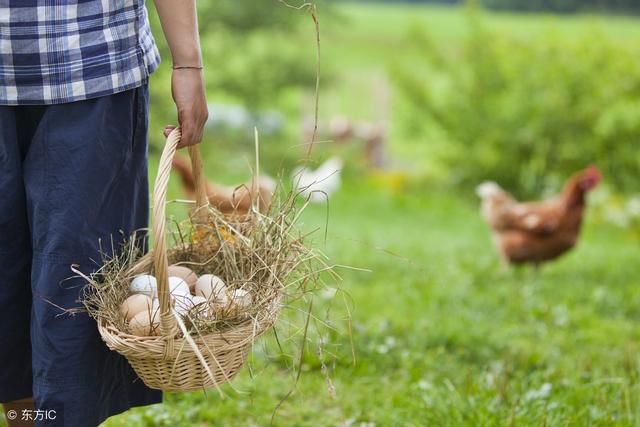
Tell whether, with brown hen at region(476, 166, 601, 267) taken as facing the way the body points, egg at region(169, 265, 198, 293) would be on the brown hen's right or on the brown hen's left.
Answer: on the brown hen's right

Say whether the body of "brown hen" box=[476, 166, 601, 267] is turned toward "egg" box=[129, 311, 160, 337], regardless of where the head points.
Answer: no

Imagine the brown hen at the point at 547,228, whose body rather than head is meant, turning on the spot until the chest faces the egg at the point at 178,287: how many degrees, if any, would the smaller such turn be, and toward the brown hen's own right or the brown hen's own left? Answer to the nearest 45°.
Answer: approximately 90° to the brown hen's own right

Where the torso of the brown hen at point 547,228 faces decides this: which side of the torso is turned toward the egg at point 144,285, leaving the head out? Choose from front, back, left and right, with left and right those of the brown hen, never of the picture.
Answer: right

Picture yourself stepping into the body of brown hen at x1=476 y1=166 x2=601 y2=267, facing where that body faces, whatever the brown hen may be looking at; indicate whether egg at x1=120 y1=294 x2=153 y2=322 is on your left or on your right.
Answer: on your right

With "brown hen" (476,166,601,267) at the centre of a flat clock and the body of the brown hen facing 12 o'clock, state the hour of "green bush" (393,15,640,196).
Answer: The green bush is roughly at 9 o'clock from the brown hen.

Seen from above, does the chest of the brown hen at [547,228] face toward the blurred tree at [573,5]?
no

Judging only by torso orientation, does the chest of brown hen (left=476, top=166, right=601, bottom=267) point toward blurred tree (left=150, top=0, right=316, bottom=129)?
no

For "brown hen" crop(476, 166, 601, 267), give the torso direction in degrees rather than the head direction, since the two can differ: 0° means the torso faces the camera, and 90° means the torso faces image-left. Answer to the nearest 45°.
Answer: approximately 270°
